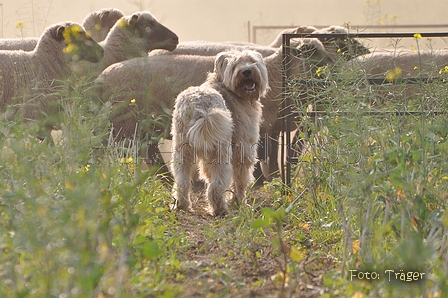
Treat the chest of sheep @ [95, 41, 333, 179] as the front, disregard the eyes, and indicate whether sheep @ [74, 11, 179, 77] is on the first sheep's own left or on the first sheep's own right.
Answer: on the first sheep's own left

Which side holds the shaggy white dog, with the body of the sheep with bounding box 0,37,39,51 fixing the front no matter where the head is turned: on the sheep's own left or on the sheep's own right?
on the sheep's own right

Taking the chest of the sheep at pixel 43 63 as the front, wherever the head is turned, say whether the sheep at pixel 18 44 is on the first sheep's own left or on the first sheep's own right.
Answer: on the first sheep's own left

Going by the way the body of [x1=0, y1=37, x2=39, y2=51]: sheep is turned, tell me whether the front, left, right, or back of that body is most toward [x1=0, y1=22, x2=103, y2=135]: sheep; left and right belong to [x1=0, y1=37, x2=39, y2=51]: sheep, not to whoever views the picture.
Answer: right

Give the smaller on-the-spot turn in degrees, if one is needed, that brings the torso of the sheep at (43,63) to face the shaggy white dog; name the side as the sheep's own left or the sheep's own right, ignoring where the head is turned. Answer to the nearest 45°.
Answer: approximately 45° to the sheep's own right

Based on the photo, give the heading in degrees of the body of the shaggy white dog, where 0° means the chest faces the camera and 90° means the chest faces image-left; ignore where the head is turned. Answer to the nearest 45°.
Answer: approximately 225°

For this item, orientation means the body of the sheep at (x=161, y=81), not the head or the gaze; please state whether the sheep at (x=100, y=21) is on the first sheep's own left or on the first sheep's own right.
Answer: on the first sheep's own left

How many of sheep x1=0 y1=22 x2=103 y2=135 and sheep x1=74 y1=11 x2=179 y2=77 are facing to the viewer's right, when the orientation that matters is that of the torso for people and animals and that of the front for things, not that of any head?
2

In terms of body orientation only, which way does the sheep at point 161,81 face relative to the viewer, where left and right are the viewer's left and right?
facing to the right of the viewer

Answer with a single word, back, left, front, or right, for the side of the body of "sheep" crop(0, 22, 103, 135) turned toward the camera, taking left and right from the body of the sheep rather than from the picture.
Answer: right

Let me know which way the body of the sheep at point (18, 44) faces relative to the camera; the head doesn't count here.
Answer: to the viewer's right

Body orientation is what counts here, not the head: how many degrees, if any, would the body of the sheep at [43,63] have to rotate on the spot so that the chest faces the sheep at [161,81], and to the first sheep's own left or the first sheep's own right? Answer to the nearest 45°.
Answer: approximately 45° to the first sheep's own right

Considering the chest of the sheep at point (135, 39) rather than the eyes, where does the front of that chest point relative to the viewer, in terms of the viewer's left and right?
facing to the right of the viewer
